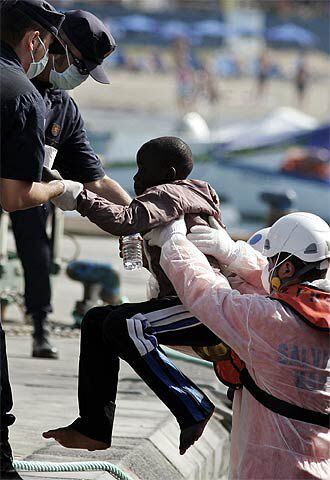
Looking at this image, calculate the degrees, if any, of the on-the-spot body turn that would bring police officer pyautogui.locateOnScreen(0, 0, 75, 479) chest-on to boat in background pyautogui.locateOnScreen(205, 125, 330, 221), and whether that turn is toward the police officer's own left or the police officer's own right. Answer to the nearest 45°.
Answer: approximately 90° to the police officer's own left

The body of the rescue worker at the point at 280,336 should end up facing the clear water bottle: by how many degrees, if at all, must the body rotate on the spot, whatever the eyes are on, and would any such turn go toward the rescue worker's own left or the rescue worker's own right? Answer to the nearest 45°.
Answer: approximately 45° to the rescue worker's own left

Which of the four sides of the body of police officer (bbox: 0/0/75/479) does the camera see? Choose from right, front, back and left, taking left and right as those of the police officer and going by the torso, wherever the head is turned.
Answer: right

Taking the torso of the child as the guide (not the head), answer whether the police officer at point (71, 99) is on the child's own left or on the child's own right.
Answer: on the child's own right

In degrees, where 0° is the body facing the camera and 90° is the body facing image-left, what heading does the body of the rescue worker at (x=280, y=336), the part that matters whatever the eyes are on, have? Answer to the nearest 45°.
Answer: approximately 135°

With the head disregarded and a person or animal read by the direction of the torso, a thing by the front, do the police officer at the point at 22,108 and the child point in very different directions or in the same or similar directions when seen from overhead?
very different directions

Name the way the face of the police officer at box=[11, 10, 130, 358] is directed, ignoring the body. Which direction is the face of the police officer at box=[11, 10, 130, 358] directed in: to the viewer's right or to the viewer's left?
to the viewer's right

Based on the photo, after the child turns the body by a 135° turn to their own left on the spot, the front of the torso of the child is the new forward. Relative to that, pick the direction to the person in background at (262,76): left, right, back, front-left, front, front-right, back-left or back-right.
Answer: back-left

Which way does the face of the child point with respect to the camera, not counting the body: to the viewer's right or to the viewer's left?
to the viewer's left

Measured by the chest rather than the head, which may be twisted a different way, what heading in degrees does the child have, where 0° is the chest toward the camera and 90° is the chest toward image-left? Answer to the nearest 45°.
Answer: approximately 90°
